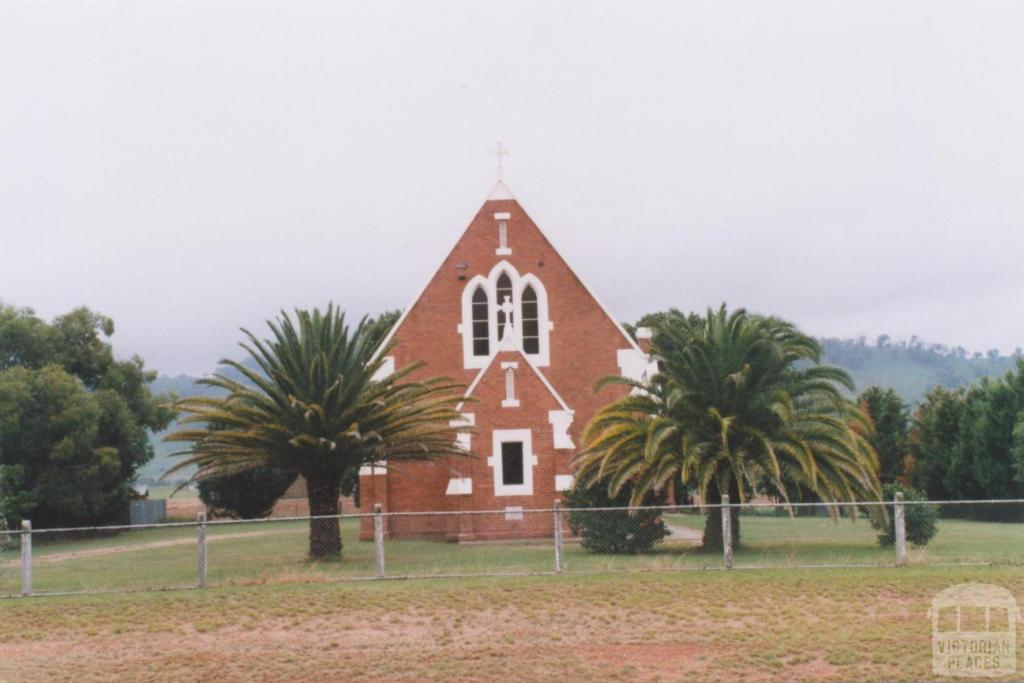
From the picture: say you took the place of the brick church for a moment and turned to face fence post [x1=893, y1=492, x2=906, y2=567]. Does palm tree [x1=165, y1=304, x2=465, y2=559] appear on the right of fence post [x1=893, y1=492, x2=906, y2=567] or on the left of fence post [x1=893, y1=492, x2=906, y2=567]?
right

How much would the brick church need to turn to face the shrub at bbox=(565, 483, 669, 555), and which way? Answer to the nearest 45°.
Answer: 0° — it already faces it

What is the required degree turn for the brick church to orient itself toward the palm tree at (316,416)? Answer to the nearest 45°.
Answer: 0° — it already faces it

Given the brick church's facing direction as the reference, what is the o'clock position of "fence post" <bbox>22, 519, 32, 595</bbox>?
The fence post is roughly at 1 o'clock from the brick church.

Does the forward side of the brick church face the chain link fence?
yes

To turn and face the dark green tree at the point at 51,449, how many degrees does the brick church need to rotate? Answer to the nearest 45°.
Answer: approximately 135° to its right

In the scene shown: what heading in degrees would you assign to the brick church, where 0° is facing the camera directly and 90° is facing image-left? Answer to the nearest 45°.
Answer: approximately 0°
